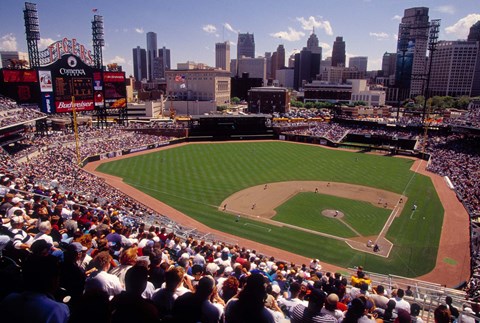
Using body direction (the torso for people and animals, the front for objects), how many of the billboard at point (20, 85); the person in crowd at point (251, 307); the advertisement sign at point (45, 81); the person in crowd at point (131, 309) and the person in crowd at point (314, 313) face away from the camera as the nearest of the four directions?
3

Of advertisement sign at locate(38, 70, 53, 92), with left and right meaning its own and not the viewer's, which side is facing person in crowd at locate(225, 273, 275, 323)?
front

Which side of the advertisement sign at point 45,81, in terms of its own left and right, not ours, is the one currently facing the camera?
front

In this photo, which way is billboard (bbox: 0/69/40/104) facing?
toward the camera

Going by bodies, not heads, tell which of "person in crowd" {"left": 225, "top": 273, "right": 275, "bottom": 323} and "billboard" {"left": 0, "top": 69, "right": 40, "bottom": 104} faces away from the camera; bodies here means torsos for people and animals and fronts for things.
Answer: the person in crowd

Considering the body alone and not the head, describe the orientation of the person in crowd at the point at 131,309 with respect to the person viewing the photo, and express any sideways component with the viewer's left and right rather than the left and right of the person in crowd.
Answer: facing away from the viewer

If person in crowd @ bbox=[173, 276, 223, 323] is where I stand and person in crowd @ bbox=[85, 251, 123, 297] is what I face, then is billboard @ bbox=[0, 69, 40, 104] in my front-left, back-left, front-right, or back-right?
front-right

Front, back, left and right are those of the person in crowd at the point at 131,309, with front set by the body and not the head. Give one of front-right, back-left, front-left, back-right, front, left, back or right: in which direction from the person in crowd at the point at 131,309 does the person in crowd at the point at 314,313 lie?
right

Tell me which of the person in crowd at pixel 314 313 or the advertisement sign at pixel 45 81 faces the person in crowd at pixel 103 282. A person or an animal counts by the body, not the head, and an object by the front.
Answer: the advertisement sign

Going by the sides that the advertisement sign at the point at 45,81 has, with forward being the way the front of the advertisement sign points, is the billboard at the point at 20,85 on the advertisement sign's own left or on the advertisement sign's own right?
on the advertisement sign's own right

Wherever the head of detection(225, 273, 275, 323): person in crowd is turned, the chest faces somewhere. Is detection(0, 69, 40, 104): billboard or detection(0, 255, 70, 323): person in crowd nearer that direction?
the billboard

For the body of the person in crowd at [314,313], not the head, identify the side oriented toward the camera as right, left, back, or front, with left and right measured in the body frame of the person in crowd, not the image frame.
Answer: back

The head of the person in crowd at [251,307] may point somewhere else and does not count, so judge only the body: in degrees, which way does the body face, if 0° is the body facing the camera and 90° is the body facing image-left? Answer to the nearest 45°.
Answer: approximately 180°

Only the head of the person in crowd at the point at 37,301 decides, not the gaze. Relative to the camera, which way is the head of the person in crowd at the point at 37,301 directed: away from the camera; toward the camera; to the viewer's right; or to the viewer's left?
away from the camera

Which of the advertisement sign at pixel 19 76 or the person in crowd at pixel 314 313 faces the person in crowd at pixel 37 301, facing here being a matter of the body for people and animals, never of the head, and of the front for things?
the advertisement sign

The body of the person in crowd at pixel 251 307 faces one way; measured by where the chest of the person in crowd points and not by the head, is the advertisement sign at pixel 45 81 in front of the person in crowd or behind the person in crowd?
in front

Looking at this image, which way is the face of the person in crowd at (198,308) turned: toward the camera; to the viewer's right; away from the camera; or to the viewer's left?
away from the camera
